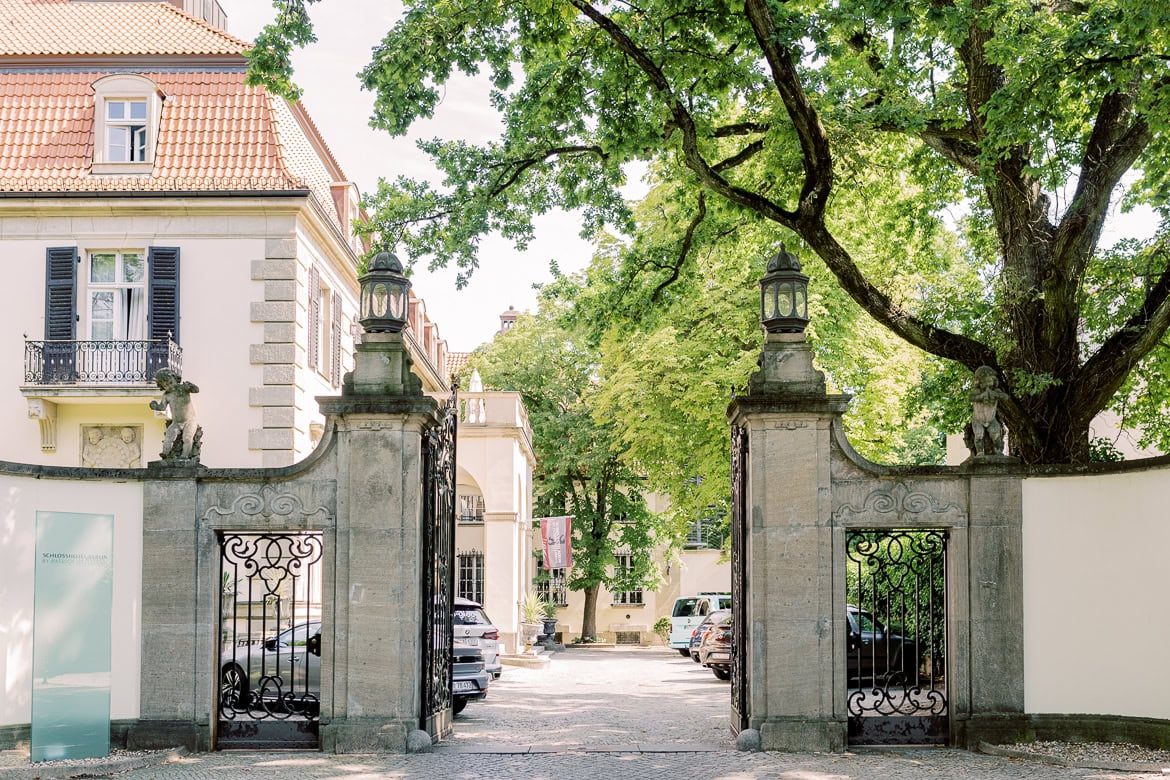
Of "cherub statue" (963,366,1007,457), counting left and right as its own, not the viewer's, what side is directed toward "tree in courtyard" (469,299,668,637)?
back

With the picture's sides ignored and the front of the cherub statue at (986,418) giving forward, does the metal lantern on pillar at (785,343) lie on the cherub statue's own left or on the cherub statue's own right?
on the cherub statue's own right

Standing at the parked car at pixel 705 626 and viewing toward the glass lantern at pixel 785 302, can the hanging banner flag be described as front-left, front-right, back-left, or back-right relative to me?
back-right

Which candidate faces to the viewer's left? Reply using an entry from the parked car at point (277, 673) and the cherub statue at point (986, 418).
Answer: the parked car

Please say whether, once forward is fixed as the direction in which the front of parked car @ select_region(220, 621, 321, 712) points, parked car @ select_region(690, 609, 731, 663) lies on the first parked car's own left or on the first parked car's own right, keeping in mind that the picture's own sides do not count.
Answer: on the first parked car's own right

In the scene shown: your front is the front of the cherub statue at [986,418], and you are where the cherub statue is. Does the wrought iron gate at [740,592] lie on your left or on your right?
on your right

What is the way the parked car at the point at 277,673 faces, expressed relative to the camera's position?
facing to the left of the viewer

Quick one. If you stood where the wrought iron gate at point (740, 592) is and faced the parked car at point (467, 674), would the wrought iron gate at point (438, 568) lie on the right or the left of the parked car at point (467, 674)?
left
